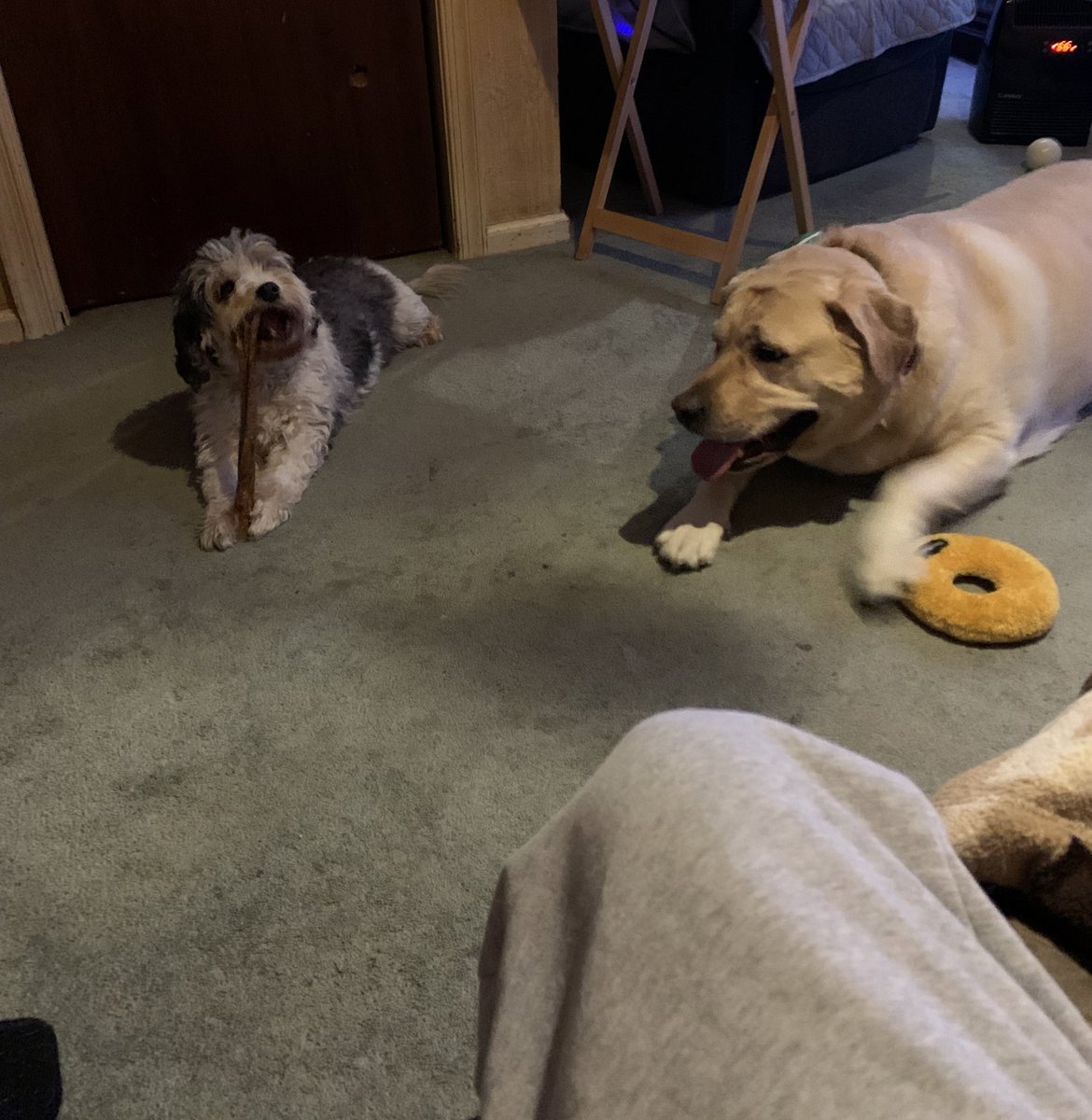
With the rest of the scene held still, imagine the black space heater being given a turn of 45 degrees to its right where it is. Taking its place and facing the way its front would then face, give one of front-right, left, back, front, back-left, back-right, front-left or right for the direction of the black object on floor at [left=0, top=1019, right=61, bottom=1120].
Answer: front-left

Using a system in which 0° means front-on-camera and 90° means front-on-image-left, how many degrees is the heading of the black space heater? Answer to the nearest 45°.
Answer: approximately 0°

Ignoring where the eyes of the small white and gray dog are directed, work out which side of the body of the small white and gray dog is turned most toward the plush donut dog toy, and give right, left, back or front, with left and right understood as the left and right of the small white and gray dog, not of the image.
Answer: left

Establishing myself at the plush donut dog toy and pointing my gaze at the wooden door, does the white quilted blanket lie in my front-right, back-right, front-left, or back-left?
front-right

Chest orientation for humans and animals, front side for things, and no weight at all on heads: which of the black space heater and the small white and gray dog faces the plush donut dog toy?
the black space heater

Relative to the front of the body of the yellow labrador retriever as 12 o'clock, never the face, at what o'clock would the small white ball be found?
The small white ball is roughly at 5 o'clock from the yellow labrador retriever.

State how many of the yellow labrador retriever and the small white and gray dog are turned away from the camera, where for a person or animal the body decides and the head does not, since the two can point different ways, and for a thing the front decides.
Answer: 0

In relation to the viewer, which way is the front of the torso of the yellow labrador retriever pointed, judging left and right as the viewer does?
facing the viewer and to the left of the viewer

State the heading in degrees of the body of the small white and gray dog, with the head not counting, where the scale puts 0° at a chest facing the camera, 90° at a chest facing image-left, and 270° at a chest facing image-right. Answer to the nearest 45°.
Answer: approximately 45°

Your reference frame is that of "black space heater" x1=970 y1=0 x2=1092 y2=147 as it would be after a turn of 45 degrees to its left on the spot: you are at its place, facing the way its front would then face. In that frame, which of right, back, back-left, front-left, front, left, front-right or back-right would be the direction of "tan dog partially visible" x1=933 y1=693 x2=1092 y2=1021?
front-right

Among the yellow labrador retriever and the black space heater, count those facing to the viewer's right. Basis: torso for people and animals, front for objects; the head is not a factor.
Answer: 0

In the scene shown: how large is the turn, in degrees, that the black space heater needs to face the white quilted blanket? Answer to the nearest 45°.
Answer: approximately 45° to its right

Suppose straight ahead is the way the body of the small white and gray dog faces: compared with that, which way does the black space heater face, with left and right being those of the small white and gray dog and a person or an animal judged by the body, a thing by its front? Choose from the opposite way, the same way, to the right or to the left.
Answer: the same way

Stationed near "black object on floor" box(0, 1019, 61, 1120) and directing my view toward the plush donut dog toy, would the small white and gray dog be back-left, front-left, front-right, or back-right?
front-left

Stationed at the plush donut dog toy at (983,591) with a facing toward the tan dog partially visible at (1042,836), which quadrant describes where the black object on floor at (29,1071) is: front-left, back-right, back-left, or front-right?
front-right

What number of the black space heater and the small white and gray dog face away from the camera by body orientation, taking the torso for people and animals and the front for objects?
0

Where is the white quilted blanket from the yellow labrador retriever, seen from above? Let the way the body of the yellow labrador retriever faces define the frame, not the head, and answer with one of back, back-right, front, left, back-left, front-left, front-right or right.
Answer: back-right

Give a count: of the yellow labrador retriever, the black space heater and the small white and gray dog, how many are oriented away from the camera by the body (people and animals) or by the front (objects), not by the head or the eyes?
0
